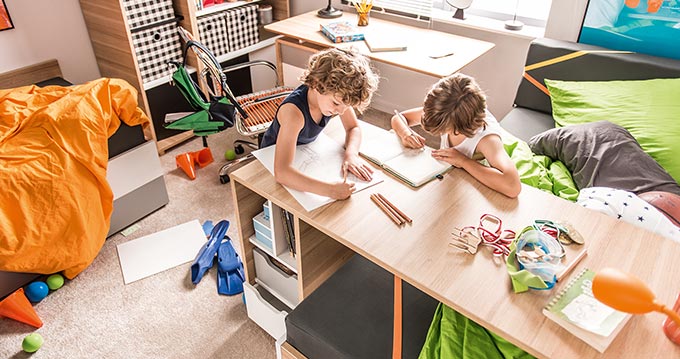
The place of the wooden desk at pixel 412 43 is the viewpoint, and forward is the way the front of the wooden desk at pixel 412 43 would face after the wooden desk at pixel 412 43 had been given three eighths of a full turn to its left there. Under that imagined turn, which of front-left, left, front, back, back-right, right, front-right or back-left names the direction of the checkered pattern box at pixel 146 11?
back

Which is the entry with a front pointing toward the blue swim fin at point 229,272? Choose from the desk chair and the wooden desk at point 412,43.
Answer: the wooden desk

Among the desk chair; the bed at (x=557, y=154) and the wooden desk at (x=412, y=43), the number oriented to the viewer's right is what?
1

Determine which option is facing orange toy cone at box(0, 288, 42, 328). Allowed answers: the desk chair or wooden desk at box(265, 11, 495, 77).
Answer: the wooden desk

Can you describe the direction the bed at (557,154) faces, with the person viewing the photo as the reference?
facing the viewer and to the left of the viewer

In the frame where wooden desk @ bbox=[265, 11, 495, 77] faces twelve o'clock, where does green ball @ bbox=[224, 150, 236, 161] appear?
The green ball is roughly at 1 o'clock from the wooden desk.

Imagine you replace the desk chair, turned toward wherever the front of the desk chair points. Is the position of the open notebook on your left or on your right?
on your right

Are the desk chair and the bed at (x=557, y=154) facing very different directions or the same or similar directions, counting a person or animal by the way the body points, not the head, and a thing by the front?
very different directions

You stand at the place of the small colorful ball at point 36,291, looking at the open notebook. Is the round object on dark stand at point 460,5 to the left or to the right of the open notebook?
left

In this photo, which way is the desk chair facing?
to the viewer's right

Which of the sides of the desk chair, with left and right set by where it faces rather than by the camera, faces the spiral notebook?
right
